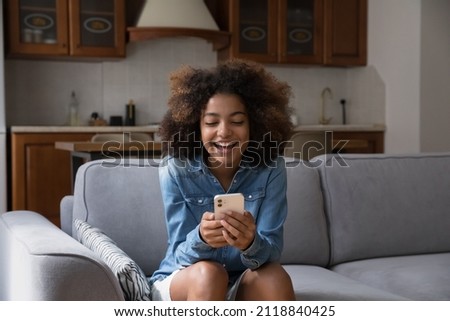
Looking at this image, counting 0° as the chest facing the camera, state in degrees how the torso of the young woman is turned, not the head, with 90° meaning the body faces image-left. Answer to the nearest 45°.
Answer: approximately 0°

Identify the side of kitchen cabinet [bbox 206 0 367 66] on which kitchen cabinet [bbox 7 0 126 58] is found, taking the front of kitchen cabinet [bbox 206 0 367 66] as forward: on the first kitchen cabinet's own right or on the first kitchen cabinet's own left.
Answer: on the first kitchen cabinet's own right

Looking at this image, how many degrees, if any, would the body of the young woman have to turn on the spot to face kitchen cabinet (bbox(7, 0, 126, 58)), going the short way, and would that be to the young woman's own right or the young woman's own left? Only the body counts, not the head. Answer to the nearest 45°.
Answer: approximately 180°

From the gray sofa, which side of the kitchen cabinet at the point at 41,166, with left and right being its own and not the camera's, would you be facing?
front

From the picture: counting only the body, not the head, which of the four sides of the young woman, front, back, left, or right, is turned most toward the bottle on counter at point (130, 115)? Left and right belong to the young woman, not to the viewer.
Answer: back

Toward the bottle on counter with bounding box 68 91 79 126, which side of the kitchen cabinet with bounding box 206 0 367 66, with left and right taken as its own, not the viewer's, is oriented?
right

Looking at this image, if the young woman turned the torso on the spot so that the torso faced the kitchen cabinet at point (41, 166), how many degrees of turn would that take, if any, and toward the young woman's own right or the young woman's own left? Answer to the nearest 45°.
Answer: approximately 135° to the young woman's own right

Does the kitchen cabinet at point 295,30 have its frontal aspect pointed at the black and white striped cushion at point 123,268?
yes

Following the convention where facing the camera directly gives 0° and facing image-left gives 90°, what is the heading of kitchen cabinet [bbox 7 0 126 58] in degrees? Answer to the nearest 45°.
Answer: approximately 0°

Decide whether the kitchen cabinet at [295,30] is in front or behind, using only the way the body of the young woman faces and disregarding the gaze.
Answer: behind

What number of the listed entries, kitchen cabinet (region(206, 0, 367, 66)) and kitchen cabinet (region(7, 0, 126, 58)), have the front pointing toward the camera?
2

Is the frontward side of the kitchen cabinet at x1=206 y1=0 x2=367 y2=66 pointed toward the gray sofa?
yes
